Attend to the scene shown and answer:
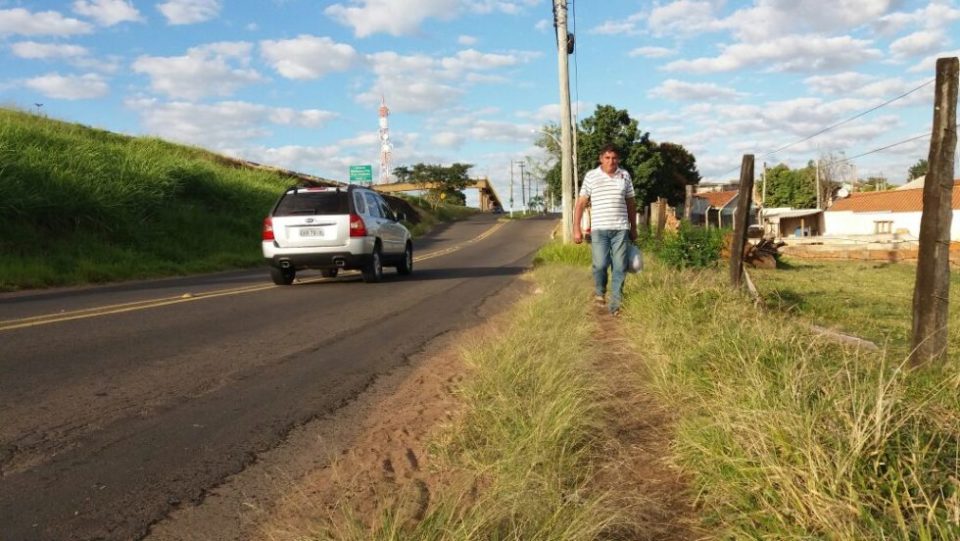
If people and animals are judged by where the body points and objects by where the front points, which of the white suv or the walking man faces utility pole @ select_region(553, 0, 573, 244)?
the white suv

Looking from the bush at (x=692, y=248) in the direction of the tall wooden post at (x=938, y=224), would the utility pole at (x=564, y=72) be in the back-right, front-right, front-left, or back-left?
back-right

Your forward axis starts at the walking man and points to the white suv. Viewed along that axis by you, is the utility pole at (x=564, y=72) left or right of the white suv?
right

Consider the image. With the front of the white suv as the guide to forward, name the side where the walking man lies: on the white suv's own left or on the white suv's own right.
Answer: on the white suv's own right

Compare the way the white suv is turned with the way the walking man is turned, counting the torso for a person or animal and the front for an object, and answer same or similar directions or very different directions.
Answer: very different directions

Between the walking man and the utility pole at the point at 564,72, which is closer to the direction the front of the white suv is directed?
the utility pole

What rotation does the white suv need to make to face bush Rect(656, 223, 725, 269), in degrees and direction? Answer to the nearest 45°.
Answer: approximately 45° to its right

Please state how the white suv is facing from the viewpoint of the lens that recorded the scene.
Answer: facing away from the viewer and to the right of the viewer

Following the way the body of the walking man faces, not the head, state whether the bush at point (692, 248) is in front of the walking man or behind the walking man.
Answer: behind

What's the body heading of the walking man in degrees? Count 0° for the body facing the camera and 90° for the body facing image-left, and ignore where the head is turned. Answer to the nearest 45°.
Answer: approximately 0°

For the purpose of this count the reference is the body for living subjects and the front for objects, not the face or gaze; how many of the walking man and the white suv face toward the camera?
1

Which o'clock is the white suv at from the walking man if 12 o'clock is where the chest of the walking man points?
The white suv is roughly at 4 o'clock from the walking man.
